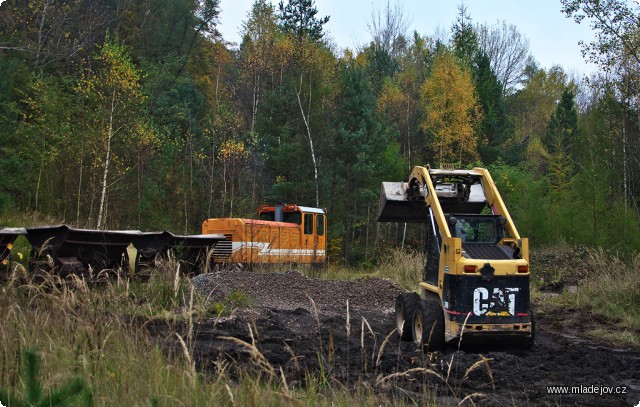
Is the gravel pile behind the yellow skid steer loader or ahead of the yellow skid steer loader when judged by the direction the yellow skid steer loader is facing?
ahead

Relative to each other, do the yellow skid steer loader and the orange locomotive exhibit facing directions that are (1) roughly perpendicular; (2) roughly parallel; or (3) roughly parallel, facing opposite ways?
roughly perpendicular

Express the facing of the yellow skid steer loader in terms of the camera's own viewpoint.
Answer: facing away from the viewer and to the left of the viewer

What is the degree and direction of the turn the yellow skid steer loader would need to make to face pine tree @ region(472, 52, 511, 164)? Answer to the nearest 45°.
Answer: approximately 45° to its right
